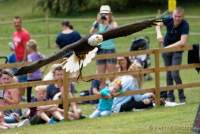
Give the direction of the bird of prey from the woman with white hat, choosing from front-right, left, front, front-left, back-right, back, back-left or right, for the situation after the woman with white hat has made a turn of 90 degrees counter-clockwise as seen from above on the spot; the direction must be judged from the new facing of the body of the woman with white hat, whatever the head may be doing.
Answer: right

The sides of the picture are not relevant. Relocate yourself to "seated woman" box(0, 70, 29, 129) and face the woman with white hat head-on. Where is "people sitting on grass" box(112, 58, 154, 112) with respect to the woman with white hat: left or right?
right

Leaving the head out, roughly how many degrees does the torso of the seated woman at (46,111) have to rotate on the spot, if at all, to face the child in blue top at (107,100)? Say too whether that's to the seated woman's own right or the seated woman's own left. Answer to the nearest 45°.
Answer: approximately 45° to the seated woman's own left

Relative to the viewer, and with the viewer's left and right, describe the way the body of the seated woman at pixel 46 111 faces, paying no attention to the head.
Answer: facing the viewer and to the right of the viewer

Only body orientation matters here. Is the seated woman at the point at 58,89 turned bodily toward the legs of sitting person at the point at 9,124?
no

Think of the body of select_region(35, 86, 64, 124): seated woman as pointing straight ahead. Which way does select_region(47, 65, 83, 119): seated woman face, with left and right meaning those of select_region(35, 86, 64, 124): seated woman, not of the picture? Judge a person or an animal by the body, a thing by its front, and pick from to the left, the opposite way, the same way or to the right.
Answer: the same way

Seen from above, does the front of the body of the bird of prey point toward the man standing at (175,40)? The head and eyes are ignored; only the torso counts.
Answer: no

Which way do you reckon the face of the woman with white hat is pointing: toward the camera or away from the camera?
toward the camera

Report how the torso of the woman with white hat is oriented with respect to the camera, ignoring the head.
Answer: toward the camera
